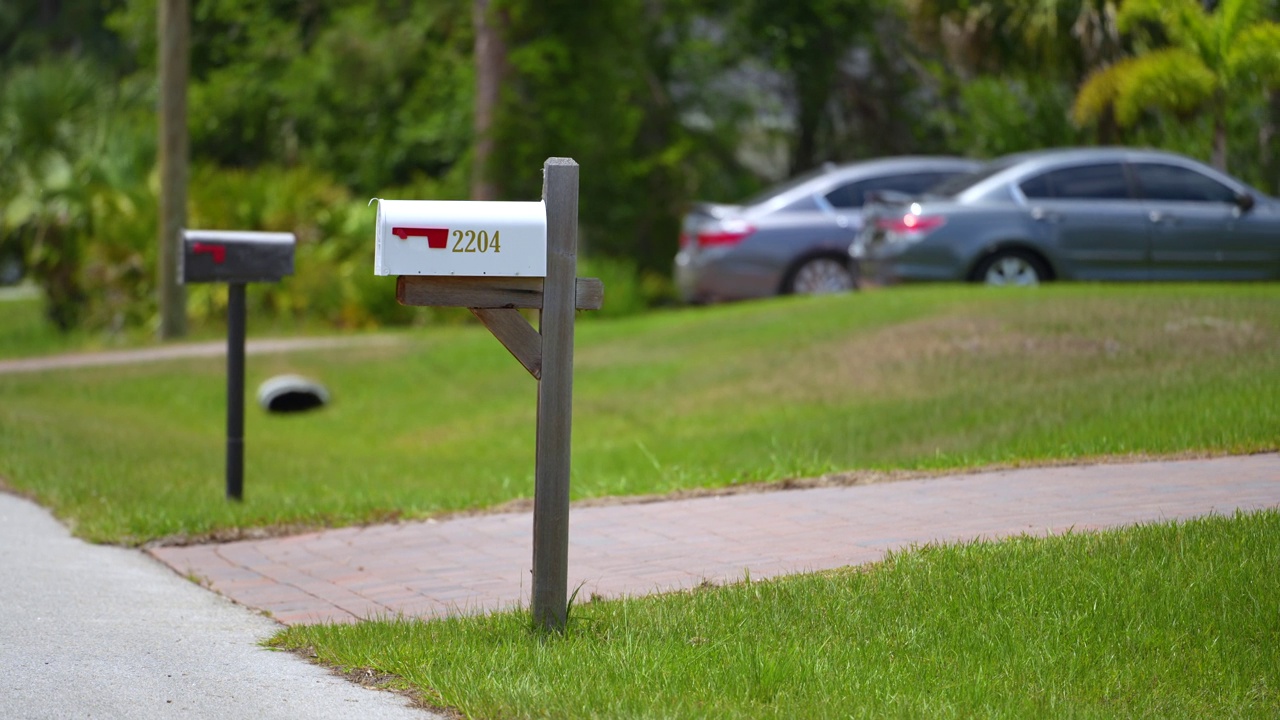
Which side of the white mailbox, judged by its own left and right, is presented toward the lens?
left

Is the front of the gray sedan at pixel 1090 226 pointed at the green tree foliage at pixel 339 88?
no

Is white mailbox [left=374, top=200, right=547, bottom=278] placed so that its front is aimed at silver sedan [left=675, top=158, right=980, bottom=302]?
no

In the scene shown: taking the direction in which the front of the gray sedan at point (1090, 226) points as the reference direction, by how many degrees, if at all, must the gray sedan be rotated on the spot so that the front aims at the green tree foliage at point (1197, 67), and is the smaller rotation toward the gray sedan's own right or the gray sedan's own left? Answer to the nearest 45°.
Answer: approximately 90° to the gray sedan's own left

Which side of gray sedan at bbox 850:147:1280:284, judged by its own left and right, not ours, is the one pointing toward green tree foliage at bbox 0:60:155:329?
back

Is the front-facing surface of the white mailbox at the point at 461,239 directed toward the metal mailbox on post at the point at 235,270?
no

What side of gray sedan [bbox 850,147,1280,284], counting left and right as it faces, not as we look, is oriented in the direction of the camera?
right

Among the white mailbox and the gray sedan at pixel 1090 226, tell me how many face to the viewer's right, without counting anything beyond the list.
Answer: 1

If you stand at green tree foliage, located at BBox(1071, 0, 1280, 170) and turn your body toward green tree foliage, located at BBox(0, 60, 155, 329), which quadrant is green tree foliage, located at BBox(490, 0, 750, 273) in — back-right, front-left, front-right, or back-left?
front-right

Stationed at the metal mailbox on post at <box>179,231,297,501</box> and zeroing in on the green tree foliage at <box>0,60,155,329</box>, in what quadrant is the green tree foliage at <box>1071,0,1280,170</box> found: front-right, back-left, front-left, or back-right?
front-right

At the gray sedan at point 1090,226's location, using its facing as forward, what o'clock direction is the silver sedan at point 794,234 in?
The silver sedan is roughly at 7 o'clock from the gray sedan.

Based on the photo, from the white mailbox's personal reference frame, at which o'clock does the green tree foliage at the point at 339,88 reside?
The green tree foliage is roughly at 3 o'clock from the white mailbox.

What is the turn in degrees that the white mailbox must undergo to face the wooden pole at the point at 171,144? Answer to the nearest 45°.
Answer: approximately 90° to its right

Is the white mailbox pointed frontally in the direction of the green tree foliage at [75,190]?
no

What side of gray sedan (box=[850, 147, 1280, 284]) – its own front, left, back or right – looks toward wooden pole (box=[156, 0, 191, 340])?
back

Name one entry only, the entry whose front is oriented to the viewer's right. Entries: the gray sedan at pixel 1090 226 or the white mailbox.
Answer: the gray sedan

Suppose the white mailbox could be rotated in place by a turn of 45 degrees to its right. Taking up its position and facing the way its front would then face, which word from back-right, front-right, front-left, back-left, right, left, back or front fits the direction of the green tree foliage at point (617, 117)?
front-right

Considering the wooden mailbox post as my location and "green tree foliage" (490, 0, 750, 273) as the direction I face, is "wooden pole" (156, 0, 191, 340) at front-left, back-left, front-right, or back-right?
front-left
